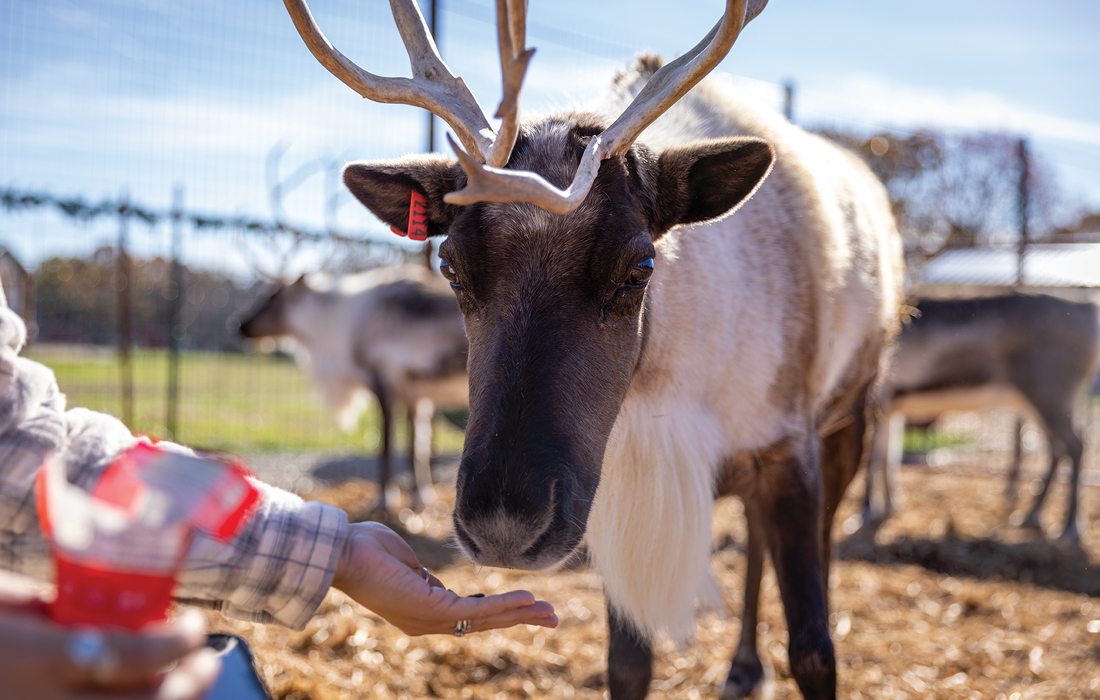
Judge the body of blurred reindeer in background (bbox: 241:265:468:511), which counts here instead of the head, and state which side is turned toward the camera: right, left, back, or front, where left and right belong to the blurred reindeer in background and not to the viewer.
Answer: left

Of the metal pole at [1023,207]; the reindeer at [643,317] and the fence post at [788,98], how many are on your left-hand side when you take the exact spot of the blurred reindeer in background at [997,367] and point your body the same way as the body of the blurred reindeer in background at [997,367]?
1

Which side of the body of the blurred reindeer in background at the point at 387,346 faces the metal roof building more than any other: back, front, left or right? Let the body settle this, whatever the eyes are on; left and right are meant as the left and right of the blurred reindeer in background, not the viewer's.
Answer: back

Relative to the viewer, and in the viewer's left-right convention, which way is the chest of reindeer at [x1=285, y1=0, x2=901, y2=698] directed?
facing the viewer and to the left of the viewer

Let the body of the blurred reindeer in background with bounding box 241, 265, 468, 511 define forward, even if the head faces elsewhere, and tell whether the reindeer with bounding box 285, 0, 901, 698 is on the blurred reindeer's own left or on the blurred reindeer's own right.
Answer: on the blurred reindeer's own left

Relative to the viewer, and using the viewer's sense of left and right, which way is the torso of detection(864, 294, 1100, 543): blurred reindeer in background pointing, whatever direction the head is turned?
facing to the left of the viewer

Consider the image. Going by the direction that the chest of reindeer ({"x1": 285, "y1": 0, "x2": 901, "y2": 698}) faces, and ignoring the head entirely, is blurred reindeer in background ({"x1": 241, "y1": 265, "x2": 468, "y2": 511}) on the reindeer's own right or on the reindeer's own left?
on the reindeer's own right

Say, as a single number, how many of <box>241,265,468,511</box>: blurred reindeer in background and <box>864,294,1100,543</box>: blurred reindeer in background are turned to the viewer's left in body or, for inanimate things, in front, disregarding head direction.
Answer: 2

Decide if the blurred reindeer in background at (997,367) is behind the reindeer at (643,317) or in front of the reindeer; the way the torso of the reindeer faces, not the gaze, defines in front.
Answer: behind

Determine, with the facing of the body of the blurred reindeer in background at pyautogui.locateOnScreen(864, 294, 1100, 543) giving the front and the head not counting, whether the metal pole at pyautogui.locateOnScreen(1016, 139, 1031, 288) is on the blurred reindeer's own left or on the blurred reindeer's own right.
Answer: on the blurred reindeer's own right

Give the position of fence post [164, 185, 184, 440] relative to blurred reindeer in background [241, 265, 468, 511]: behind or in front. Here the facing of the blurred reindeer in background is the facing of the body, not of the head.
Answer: in front

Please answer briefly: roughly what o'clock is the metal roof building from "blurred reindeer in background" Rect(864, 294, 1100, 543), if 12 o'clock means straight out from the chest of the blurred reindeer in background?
The metal roof building is roughly at 3 o'clock from the blurred reindeer in background.
